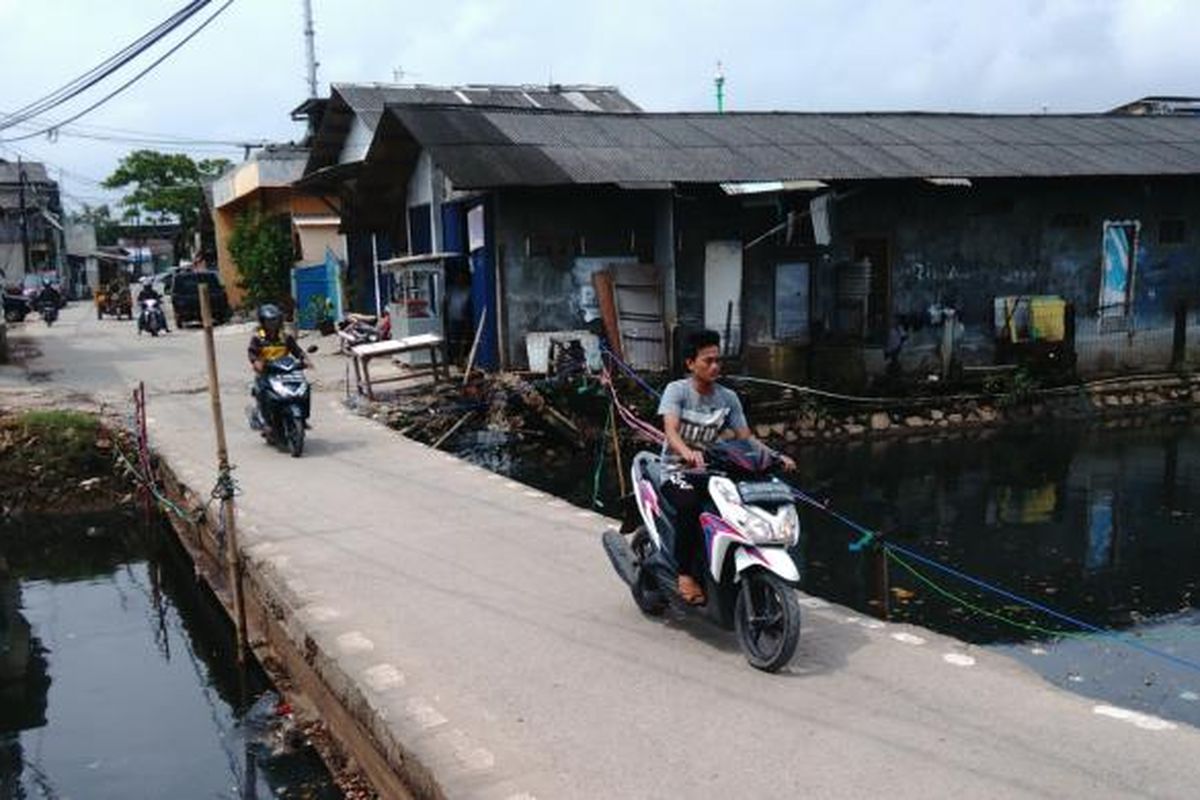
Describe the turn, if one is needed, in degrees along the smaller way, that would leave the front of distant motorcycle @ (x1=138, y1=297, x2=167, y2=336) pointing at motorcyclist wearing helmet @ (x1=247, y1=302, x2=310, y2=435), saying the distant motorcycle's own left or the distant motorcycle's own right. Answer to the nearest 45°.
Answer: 0° — it already faces them

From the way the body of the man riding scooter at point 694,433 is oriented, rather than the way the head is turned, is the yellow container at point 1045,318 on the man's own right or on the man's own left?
on the man's own left

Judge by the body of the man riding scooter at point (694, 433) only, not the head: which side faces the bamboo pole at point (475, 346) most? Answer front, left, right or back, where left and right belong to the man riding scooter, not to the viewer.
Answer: back

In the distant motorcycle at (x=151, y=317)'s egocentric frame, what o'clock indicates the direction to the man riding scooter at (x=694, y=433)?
The man riding scooter is roughly at 12 o'clock from the distant motorcycle.

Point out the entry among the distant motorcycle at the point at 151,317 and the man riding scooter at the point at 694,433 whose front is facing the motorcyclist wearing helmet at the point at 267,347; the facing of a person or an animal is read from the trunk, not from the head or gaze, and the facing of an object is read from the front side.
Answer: the distant motorcycle

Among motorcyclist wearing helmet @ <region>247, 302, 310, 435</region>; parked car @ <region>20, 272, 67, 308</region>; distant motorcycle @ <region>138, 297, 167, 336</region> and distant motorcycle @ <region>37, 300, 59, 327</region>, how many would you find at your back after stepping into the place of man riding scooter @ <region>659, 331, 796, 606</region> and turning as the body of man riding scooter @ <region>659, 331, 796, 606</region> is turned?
4

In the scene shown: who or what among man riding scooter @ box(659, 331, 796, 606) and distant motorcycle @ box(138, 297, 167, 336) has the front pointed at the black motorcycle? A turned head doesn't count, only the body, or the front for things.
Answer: the distant motorcycle

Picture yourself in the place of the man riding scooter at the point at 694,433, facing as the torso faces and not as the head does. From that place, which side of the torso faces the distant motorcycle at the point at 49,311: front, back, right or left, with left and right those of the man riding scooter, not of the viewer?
back

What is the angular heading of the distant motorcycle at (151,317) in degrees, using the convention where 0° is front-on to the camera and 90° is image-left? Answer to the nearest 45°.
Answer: approximately 0°

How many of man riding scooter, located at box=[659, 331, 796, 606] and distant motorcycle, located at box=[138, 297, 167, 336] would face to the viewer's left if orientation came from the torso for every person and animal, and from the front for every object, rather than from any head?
0

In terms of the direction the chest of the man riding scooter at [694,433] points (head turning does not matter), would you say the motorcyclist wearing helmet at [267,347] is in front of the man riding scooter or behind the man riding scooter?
behind

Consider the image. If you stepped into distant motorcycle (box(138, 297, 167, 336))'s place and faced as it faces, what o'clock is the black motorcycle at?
The black motorcycle is roughly at 12 o'clock from the distant motorcycle.
